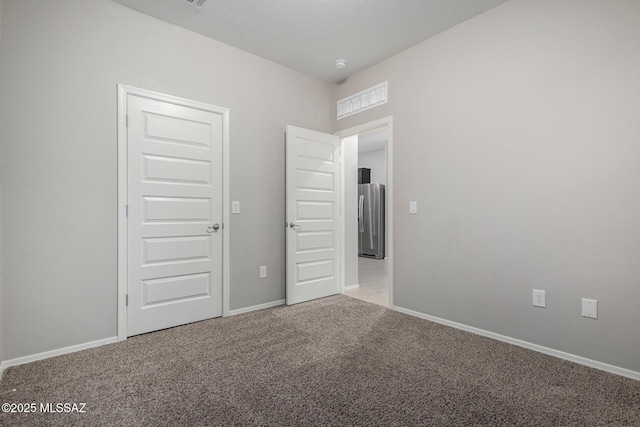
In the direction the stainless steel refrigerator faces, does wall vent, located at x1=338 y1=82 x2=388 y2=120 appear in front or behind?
in front

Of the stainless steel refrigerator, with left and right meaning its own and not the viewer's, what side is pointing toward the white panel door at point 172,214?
front

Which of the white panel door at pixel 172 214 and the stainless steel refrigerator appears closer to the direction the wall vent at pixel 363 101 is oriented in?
the white panel door

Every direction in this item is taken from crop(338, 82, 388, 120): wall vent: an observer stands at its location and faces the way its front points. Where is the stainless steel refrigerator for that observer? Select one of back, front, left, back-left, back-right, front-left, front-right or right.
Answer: back-right

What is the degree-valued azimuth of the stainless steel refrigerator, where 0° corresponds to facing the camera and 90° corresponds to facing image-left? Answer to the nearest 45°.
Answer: approximately 45°

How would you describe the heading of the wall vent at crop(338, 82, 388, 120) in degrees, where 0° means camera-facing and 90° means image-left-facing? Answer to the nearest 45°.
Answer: approximately 45°

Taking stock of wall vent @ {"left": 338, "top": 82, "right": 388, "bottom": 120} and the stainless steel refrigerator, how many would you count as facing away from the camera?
0

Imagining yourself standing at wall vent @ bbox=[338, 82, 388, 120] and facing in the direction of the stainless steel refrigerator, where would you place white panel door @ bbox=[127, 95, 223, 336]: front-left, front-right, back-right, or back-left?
back-left

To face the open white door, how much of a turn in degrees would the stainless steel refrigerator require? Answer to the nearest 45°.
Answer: approximately 45° to its left
